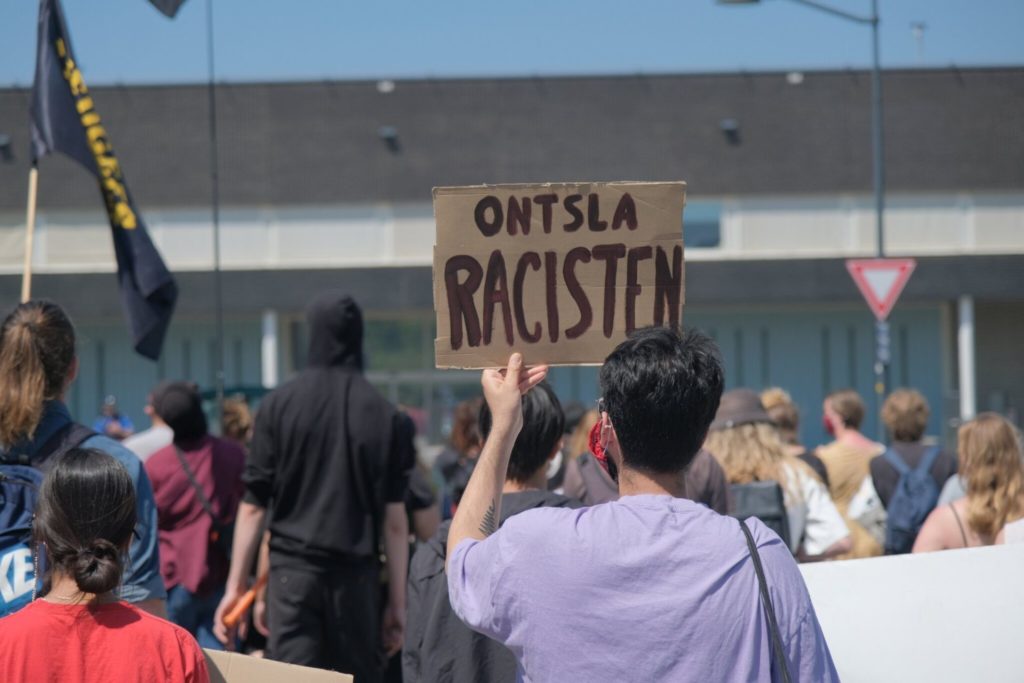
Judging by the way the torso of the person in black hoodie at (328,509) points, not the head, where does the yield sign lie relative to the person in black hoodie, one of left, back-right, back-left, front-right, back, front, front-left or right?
front-right

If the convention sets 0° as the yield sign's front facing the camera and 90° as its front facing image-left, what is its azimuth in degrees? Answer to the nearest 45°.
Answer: approximately 0°

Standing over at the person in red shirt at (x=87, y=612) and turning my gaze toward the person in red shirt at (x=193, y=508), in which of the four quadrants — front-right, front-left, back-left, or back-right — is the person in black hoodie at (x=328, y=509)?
front-right

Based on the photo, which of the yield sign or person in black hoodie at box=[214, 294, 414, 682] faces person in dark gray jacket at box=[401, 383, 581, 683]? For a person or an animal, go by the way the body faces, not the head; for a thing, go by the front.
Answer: the yield sign

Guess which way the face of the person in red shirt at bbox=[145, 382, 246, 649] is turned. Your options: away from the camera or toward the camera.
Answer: away from the camera

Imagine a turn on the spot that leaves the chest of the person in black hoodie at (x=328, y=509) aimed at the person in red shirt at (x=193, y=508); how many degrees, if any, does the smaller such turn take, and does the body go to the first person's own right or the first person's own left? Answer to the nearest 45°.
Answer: approximately 45° to the first person's own left

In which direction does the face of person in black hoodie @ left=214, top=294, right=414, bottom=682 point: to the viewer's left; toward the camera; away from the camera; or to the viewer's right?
away from the camera

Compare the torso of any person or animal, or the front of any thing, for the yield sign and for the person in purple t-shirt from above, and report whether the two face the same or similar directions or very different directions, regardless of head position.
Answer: very different directions

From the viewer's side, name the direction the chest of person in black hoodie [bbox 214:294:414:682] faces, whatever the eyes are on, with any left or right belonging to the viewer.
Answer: facing away from the viewer

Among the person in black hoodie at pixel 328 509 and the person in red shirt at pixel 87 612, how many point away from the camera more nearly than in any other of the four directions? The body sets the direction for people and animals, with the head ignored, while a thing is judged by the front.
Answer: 2

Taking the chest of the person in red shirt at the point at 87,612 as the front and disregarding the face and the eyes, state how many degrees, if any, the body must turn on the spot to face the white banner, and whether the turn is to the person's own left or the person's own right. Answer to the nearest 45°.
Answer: approximately 90° to the person's own right

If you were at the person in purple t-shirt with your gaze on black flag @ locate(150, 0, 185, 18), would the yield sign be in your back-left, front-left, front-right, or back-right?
front-right

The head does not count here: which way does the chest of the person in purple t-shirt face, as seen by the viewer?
away from the camera

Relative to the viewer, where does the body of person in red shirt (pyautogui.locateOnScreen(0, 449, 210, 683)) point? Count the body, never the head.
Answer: away from the camera

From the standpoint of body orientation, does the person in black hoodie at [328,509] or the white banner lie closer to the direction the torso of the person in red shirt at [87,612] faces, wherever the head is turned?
the person in black hoodie

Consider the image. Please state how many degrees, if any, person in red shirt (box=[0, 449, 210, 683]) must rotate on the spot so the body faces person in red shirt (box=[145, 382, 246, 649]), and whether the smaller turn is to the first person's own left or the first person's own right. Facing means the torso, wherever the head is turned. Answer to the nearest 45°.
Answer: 0° — they already face them

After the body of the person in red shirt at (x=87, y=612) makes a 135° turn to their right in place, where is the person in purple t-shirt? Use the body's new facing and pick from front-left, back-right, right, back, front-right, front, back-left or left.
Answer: front

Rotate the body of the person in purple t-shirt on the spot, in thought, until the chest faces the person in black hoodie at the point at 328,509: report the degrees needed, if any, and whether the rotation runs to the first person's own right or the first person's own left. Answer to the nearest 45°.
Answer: approximately 45° to the first person's own left
